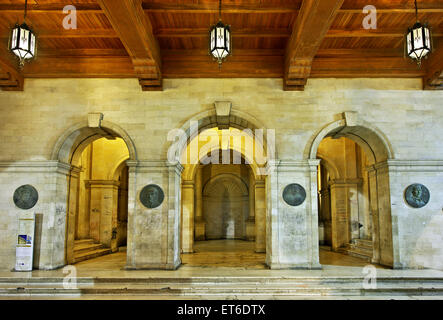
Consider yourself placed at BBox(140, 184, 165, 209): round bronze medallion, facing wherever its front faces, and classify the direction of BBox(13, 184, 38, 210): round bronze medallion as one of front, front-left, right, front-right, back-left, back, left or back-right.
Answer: right

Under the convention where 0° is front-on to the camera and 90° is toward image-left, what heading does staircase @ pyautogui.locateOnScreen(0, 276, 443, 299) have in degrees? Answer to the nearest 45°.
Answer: approximately 0°

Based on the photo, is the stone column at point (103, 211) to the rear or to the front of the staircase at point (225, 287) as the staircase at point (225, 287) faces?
to the rear

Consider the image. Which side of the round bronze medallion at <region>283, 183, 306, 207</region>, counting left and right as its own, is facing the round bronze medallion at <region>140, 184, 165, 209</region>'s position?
right

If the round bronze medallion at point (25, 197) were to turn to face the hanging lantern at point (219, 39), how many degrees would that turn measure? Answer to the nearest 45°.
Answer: approximately 45° to its left

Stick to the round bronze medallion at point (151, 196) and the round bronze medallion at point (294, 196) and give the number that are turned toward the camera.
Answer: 2

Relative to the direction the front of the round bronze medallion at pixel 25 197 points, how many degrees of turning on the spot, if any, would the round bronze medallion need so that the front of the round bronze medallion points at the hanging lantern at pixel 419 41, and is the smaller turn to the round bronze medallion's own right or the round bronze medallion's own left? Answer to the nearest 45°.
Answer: approximately 45° to the round bronze medallion's own left

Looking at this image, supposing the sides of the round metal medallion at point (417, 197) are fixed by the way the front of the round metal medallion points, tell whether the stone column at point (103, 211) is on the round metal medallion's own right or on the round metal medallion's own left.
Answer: on the round metal medallion's own right
